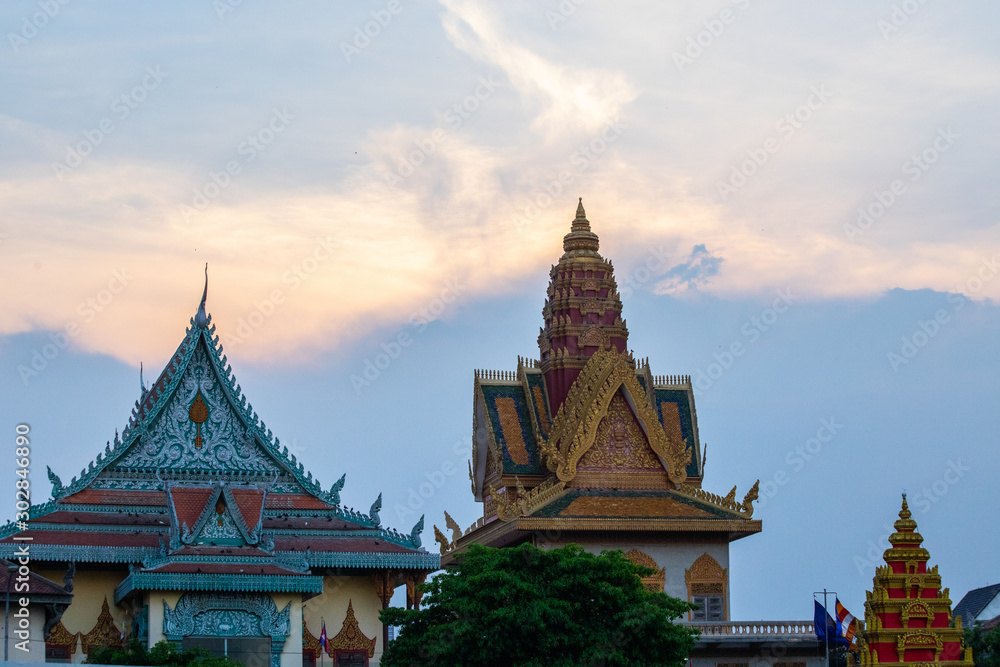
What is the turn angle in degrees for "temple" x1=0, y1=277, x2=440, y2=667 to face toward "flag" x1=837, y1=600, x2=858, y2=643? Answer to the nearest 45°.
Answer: approximately 90° to its left

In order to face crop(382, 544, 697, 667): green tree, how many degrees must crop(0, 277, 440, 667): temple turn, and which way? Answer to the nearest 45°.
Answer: approximately 45° to its left

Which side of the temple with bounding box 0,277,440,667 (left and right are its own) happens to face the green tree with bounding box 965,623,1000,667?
left

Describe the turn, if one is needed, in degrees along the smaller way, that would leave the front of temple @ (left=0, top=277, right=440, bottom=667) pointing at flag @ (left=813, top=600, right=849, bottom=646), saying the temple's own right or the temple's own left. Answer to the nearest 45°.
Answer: approximately 90° to the temple's own left

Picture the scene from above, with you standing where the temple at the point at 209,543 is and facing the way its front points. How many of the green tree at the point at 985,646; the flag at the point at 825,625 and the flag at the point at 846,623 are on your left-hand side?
3

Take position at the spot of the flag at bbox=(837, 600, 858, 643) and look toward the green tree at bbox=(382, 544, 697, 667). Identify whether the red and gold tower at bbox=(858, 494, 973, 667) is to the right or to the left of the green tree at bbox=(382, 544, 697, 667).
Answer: left

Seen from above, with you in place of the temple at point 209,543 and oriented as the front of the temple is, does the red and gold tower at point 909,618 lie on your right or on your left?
on your left

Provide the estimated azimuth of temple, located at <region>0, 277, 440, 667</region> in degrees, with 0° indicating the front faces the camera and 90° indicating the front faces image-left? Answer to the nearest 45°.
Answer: approximately 0°
